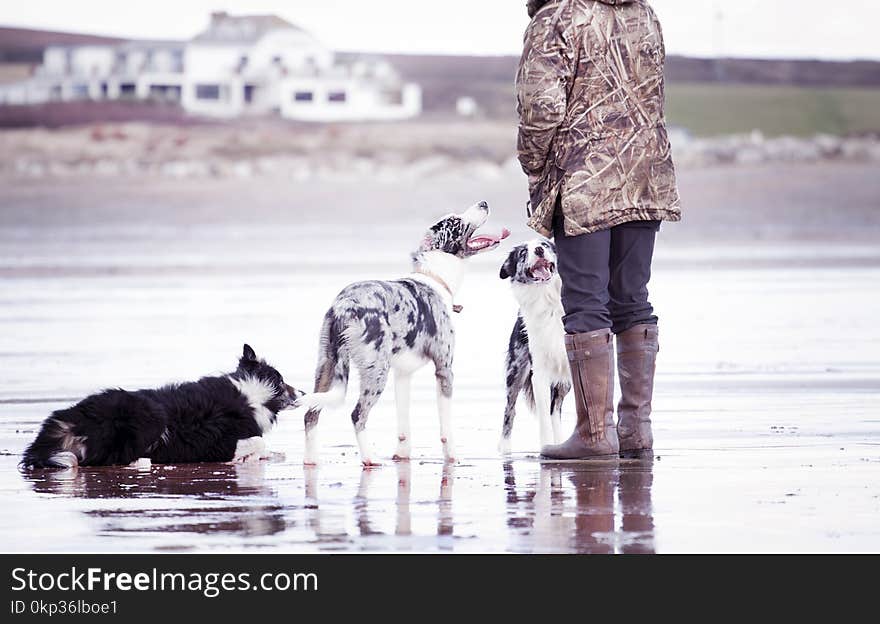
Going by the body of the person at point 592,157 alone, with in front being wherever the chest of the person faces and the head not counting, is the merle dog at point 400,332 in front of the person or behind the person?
in front

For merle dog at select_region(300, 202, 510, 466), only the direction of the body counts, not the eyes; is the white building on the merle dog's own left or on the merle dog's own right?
on the merle dog's own left

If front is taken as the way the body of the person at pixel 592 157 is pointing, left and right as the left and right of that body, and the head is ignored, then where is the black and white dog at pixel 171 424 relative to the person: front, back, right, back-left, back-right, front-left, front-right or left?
front-left

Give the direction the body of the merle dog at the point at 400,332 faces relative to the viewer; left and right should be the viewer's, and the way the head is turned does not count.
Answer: facing away from the viewer and to the right of the viewer

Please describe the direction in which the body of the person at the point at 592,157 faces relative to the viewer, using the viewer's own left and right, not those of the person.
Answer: facing away from the viewer and to the left of the viewer

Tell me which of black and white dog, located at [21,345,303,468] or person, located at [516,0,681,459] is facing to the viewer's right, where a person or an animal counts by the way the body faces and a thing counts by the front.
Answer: the black and white dog

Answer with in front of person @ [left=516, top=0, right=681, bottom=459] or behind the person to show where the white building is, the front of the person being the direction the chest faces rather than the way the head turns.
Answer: in front

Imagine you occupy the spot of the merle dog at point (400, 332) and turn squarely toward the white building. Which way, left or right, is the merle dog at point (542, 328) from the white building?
right

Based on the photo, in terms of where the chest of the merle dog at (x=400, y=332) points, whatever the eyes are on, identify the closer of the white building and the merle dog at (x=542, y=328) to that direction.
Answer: the merle dog

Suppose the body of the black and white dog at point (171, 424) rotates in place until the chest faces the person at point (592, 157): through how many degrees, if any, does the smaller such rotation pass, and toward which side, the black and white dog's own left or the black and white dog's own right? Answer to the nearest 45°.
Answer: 0° — it already faces them

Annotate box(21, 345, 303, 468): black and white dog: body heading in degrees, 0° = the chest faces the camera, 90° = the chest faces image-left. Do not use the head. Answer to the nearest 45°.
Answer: approximately 270°

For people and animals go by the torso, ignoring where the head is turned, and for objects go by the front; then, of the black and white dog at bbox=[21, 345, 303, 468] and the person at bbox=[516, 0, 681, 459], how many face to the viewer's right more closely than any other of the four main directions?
1

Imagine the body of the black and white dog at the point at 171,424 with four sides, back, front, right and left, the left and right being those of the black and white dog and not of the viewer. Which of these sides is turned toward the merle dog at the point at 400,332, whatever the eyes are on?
front

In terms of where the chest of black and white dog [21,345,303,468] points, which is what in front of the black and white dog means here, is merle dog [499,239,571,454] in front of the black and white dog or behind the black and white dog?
in front
